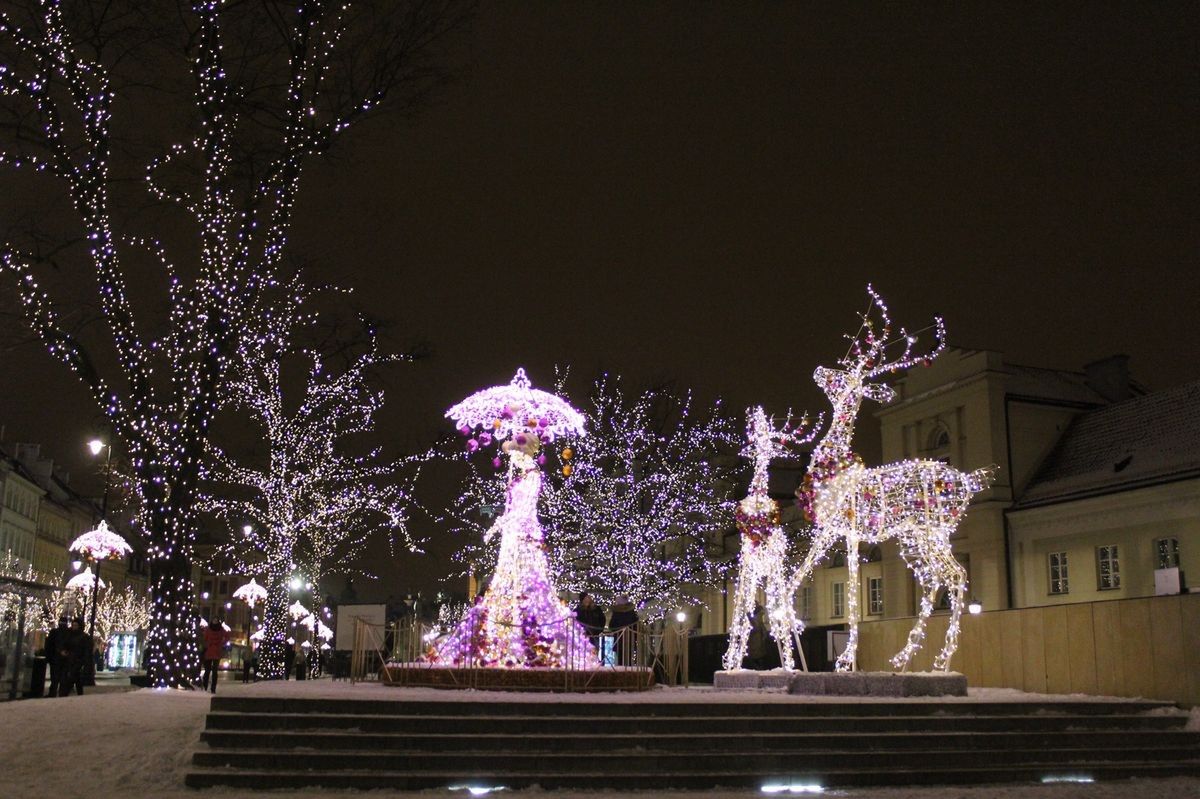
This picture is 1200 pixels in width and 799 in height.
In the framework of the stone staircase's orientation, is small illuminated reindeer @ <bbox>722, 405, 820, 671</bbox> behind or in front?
behind

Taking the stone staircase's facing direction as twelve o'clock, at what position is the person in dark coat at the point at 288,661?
The person in dark coat is roughly at 5 o'clock from the stone staircase.

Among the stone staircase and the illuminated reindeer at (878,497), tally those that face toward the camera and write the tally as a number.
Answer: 1

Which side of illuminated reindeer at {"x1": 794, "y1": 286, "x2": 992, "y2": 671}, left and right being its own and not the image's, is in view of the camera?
left

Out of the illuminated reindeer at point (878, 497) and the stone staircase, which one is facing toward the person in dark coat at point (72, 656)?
the illuminated reindeer

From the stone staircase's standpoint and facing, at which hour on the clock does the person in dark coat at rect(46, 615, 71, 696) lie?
The person in dark coat is roughly at 4 o'clock from the stone staircase.

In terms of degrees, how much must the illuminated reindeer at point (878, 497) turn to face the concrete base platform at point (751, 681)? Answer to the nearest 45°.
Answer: approximately 45° to its right

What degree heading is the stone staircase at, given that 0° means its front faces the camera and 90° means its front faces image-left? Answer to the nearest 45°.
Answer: approximately 0°
